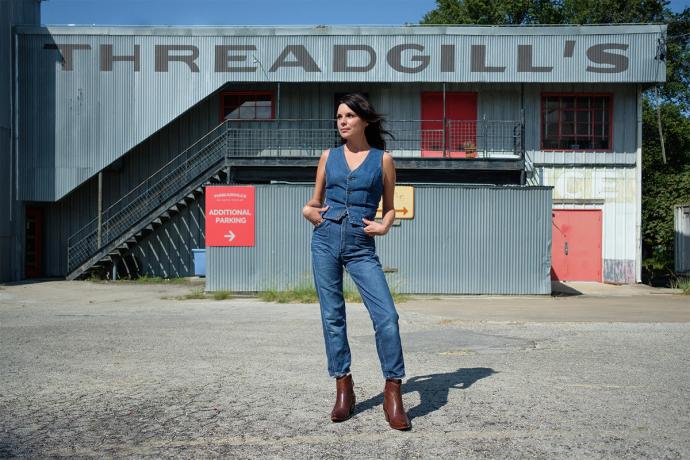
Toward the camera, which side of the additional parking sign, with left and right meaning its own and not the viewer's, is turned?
front

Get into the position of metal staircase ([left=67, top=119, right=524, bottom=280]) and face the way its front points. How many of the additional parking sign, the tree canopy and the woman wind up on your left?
2

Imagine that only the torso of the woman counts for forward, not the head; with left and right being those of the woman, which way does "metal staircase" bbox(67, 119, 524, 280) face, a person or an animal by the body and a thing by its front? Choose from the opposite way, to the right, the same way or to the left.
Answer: to the right

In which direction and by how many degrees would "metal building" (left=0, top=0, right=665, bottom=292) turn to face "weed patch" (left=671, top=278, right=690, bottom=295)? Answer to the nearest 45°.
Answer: approximately 90° to its left

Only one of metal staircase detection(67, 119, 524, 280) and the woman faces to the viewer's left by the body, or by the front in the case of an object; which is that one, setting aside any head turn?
the metal staircase

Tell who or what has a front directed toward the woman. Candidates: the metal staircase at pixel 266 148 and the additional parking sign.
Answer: the additional parking sign

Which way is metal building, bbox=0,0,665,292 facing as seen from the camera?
toward the camera

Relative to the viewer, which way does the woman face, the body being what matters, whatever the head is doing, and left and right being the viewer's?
facing the viewer

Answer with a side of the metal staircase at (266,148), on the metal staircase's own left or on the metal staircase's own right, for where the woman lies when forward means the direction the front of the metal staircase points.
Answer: on the metal staircase's own left

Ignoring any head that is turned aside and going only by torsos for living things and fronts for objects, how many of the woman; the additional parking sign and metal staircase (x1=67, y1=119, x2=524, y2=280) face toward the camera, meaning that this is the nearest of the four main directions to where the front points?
2

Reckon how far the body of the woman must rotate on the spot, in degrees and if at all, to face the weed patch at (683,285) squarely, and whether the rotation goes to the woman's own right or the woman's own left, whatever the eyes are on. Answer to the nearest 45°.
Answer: approximately 135° to the woman's own left

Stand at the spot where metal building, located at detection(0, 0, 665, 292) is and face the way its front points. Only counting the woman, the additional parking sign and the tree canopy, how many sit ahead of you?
2
